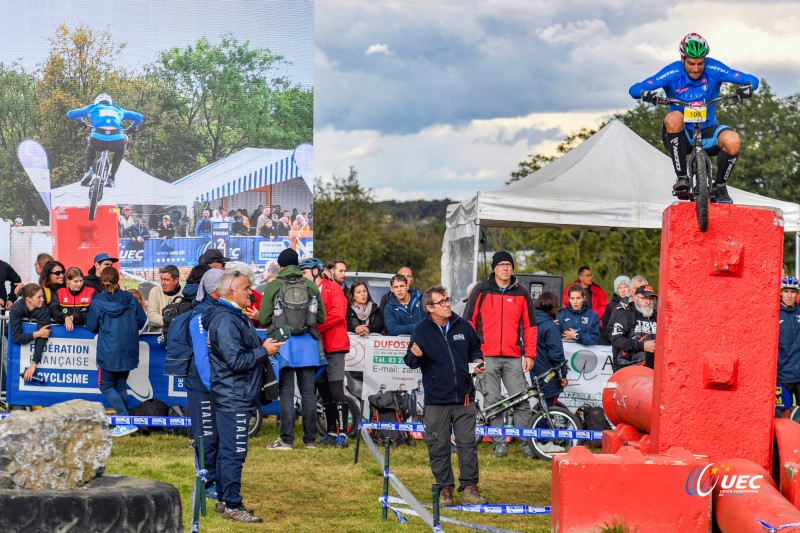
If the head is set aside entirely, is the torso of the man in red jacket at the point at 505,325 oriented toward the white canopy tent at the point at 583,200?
no

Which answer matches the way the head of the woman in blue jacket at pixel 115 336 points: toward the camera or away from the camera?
away from the camera

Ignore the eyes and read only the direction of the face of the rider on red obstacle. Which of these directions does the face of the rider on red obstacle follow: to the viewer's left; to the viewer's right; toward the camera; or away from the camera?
toward the camera

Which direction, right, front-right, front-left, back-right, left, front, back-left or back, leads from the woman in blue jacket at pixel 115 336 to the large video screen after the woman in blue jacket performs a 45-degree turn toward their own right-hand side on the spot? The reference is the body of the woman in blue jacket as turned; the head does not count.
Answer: front-left

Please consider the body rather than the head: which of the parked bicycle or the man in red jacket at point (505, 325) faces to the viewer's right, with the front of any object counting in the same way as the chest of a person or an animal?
the parked bicycle

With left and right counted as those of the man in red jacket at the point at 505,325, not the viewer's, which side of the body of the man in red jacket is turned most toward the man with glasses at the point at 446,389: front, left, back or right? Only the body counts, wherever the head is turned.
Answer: front

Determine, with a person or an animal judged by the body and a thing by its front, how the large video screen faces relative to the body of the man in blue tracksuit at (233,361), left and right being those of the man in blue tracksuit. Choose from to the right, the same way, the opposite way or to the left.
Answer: to the right

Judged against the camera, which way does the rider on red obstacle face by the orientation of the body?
toward the camera

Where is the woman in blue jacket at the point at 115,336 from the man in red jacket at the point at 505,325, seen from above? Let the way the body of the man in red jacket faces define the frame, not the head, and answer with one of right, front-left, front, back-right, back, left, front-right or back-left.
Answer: right

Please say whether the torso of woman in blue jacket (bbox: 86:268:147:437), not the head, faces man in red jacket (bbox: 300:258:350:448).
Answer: no

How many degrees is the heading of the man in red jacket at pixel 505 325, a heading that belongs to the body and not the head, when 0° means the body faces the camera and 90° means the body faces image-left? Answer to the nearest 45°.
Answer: approximately 0°

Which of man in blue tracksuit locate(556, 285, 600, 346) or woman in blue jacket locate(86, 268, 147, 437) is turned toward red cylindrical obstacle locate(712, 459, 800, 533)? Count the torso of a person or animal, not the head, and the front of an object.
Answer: the man in blue tracksuit

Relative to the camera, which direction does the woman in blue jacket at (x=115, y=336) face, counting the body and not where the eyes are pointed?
away from the camera

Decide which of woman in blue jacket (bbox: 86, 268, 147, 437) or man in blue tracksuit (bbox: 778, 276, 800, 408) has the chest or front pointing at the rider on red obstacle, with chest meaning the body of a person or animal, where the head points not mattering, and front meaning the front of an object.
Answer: the man in blue tracksuit

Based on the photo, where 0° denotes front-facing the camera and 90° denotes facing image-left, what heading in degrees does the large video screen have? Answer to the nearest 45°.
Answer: approximately 0°

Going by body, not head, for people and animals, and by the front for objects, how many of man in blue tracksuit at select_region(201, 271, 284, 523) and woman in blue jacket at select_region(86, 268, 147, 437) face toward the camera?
0
